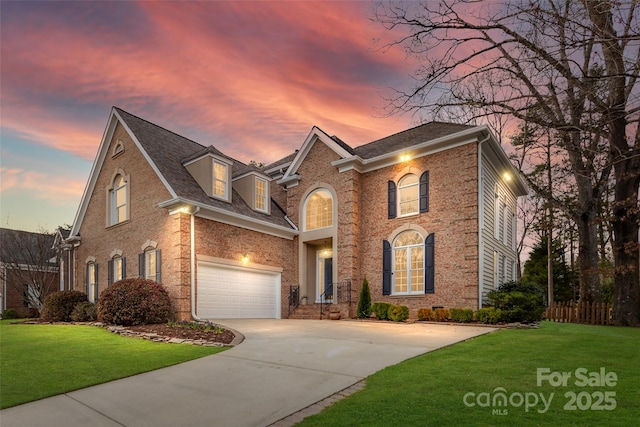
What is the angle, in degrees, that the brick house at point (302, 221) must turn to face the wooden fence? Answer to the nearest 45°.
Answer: approximately 135° to its left

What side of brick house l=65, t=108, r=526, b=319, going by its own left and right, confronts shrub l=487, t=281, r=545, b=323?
left

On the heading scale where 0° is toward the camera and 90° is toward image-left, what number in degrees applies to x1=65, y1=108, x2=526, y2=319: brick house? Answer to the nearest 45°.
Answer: approximately 45°

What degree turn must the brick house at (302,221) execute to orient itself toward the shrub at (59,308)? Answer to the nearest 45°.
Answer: approximately 45° to its right
